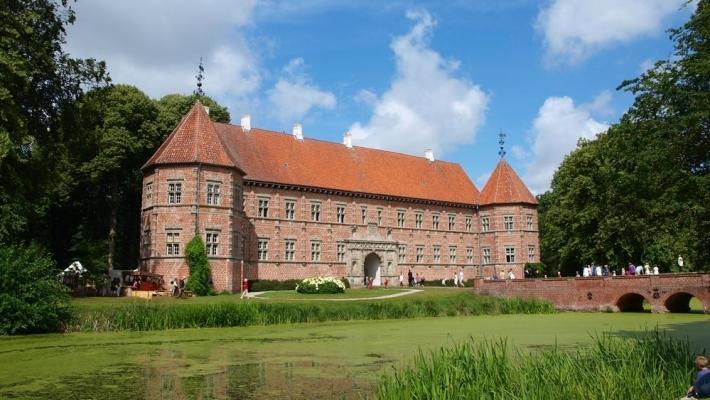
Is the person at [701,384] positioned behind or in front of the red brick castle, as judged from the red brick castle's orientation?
in front

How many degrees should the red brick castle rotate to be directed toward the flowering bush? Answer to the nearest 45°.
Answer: approximately 45° to its right

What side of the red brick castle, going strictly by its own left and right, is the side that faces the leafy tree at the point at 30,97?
right

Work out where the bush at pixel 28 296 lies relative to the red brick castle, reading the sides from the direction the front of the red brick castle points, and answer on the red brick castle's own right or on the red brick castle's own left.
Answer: on the red brick castle's own right

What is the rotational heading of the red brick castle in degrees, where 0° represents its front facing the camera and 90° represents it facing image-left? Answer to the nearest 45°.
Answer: approximately 315°

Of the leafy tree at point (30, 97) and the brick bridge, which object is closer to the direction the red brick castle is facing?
the brick bridge
